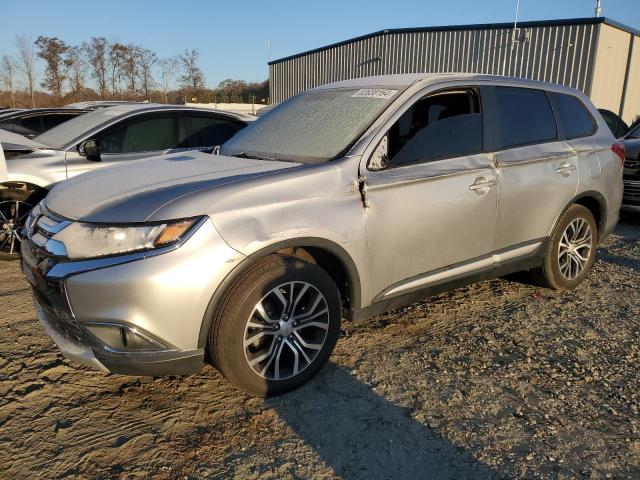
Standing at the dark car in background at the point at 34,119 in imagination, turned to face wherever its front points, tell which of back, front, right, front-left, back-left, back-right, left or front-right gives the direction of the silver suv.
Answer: left

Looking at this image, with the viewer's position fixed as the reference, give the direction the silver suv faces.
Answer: facing the viewer and to the left of the viewer

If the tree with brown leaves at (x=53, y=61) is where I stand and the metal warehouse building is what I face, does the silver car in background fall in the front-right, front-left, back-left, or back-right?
front-right

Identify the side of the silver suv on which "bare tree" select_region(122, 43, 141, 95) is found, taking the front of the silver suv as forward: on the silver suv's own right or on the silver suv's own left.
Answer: on the silver suv's own right

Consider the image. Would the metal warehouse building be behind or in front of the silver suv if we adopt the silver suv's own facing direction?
behind

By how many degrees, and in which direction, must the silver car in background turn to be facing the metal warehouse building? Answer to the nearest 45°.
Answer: approximately 180°

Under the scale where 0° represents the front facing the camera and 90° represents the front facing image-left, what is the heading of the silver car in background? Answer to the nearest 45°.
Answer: approximately 45°

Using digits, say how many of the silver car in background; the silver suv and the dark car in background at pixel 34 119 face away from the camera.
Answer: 0

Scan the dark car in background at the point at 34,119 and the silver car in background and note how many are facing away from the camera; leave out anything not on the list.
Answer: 0

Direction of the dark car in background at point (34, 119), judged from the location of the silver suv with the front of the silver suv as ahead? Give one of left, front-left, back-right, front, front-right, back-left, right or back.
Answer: right

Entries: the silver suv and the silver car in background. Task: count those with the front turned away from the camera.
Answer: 0

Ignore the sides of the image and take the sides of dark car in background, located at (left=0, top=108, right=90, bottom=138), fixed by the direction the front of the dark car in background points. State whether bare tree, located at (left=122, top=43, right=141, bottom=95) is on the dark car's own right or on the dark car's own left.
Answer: on the dark car's own right

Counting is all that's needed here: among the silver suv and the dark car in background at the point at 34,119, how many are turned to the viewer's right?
0

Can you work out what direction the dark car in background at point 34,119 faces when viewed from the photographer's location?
facing to the left of the viewer

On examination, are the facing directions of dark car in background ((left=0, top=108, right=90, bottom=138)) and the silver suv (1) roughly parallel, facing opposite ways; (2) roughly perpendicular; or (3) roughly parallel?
roughly parallel
